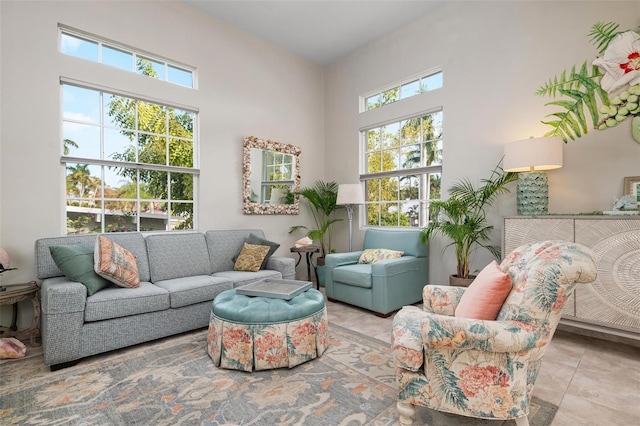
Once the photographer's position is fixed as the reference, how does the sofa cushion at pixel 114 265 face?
facing the viewer and to the right of the viewer

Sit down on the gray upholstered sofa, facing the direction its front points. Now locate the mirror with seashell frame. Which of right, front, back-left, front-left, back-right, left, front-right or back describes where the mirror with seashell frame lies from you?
left

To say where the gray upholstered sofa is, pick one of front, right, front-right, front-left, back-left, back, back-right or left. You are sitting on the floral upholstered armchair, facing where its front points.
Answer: front

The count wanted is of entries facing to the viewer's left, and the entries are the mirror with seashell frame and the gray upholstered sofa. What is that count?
0

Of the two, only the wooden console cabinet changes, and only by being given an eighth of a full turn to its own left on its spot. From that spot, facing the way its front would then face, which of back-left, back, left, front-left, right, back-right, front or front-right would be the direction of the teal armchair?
right

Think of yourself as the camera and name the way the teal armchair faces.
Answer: facing the viewer and to the left of the viewer

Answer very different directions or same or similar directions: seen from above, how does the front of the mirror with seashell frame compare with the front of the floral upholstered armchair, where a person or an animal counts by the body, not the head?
very different directions

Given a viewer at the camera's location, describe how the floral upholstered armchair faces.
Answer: facing to the left of the viewer

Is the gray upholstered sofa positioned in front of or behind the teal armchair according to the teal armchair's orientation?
in front

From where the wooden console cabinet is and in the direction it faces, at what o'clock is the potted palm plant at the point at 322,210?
The potted palm plant is roughly at 2 o'clock from the wooden console cabinet.

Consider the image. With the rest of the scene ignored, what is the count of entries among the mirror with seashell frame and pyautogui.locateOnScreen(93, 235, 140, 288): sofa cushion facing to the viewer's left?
0

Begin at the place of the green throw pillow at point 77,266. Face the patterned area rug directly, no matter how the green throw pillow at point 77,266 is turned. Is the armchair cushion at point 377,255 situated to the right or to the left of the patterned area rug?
left

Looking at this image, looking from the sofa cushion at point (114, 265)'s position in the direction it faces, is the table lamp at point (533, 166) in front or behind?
in front

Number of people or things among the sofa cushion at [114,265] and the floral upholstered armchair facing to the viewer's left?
1
